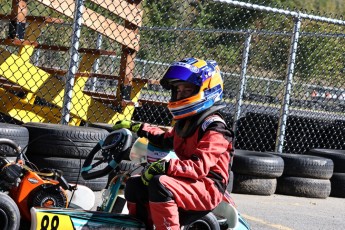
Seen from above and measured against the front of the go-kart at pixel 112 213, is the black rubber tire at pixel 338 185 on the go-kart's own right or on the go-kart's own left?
on the go-kart's own left

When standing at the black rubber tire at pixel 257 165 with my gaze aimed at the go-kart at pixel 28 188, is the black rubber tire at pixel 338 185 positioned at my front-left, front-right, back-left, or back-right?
back-left
